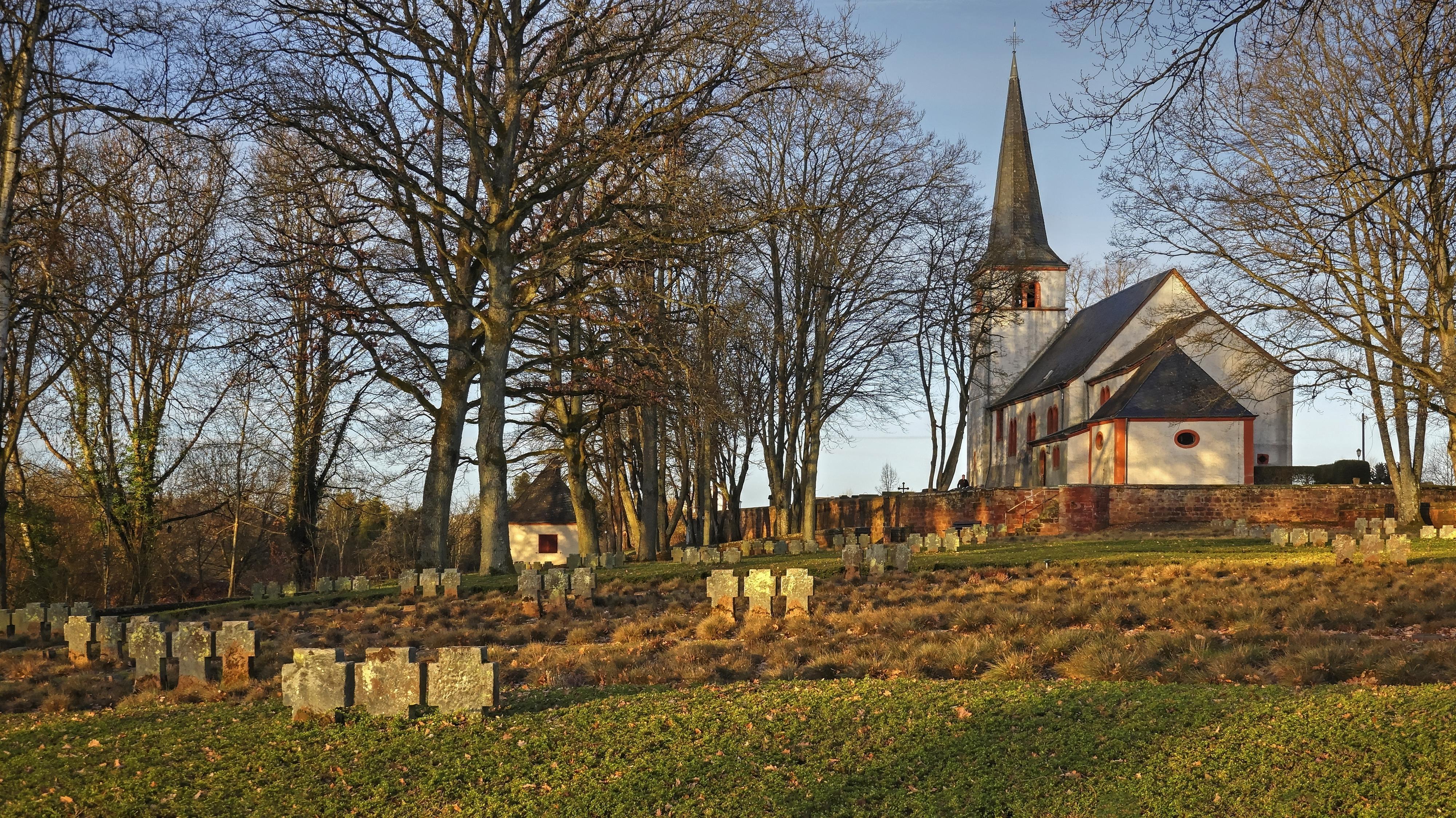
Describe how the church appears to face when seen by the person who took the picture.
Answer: facing away from the viewer and to the left of the viewer

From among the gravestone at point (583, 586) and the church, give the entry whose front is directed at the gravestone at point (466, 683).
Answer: the gravestone at point (583, 586)

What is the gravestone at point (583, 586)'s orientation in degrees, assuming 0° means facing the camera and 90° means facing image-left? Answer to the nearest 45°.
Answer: approximately 0°

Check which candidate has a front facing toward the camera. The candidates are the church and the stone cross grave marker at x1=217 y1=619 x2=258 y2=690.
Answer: the stone cross grave marker

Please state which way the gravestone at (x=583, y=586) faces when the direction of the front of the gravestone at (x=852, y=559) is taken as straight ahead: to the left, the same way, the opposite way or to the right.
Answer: the same way

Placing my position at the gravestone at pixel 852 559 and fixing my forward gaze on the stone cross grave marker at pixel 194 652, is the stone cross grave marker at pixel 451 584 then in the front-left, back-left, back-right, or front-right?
front-right

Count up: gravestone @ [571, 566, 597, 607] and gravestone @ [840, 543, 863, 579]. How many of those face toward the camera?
2

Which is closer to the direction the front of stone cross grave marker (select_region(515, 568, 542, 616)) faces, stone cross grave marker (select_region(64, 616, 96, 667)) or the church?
the stone cross grave marker

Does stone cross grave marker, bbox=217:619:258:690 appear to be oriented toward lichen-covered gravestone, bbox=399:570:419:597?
no

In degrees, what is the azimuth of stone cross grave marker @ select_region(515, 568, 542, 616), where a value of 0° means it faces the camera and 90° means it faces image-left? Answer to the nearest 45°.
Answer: approximately 0°

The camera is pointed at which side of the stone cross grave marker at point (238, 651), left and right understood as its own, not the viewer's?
front

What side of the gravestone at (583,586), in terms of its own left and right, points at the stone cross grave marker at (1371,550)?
left

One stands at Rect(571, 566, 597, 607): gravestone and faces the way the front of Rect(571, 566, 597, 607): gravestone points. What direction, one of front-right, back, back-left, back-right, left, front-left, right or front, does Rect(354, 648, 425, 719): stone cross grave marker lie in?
front

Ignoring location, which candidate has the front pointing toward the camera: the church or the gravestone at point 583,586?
the gravestone

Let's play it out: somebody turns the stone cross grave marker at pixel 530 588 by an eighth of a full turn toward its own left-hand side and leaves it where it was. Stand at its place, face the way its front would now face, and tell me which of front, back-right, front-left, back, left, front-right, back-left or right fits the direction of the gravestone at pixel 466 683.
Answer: front-right

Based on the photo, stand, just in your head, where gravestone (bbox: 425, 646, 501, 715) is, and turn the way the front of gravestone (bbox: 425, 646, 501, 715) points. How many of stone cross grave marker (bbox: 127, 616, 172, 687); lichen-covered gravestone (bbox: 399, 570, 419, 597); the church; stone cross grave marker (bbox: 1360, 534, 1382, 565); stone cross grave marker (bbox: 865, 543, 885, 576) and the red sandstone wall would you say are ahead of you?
0
